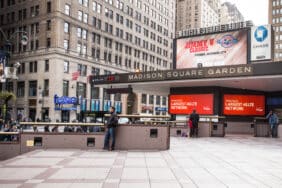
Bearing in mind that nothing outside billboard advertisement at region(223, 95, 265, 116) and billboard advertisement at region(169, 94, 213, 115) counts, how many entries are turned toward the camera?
2

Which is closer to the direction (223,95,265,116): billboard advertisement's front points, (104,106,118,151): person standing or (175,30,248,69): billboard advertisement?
the person standing

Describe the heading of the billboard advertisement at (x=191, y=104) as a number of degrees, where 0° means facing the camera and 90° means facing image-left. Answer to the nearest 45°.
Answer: approximately 0°

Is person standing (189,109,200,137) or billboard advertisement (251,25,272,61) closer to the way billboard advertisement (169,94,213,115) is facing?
the person standing

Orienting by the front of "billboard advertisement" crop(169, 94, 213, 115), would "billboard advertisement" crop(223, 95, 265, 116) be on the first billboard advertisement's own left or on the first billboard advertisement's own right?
on the first billboard advertisement's own left
